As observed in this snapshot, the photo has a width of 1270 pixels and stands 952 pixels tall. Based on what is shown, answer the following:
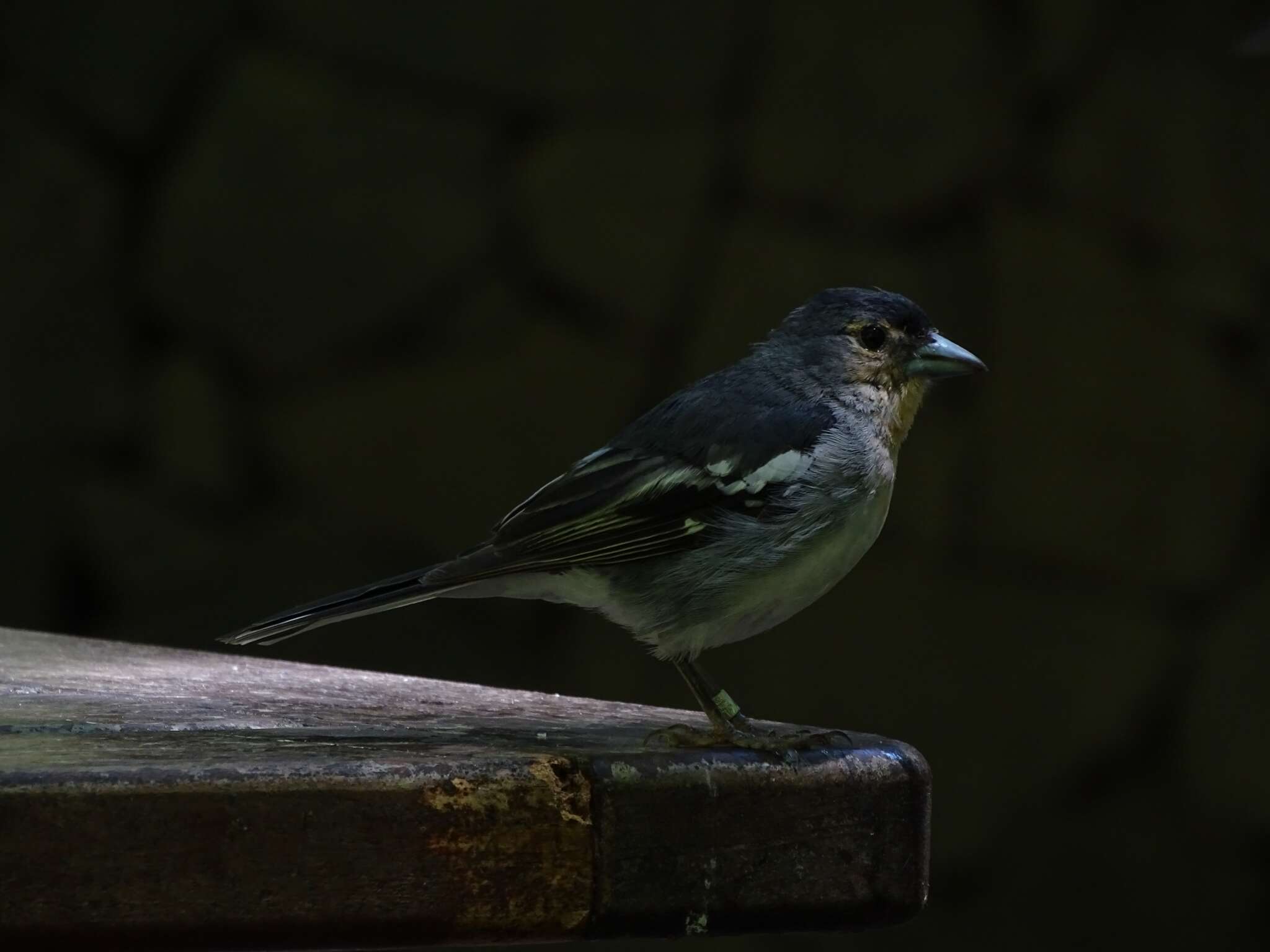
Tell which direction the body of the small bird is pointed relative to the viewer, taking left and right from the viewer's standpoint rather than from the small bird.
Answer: facing to the right of the viewer
